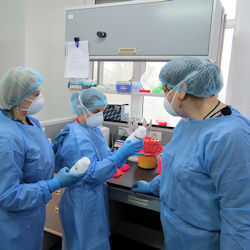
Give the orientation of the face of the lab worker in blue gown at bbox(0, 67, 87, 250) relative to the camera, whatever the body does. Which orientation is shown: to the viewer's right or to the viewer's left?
to the viewer's right

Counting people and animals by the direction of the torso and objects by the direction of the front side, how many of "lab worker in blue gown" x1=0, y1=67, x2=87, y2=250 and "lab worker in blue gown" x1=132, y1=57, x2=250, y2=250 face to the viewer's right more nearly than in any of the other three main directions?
1

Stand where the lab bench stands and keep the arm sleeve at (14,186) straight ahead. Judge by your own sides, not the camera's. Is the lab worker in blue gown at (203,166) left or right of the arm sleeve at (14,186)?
left

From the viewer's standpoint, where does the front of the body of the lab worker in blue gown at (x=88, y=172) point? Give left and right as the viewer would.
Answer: facing the viewer and to the right of the viewer

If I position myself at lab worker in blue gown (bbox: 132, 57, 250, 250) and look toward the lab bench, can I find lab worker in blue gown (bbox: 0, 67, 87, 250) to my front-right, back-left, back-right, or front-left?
front-left

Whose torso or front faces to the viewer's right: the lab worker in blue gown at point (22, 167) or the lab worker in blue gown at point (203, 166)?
the lab worker in blue gown at point (22, 167)

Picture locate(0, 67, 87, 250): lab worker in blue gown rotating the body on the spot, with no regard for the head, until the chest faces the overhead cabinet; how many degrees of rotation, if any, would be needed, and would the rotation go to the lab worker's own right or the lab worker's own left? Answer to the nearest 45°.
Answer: approximately 45° to the lab worker's own left

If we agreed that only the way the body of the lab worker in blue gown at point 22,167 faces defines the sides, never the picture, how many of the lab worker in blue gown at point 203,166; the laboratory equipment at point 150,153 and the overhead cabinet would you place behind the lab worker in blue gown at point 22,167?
0

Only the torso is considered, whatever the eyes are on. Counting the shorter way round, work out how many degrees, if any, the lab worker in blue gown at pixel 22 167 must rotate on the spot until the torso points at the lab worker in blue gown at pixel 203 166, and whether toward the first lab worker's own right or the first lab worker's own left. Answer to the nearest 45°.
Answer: approximately 45° to the first lab worker's own right

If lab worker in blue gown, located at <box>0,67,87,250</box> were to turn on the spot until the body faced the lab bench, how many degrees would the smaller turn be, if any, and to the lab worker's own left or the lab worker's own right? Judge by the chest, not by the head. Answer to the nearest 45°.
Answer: approximately 45° to the lab worker's own left

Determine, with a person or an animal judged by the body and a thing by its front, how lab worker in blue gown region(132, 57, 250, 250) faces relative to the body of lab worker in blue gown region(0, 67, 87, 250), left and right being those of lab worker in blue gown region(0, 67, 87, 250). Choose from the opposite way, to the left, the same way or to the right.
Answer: the opposite way

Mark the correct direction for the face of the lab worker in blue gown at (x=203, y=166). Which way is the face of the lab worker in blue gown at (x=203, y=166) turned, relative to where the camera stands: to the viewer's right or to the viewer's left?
to the viewer's left

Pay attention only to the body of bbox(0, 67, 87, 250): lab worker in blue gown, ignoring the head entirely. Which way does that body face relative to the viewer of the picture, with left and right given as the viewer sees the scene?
facing to the right of the viewer

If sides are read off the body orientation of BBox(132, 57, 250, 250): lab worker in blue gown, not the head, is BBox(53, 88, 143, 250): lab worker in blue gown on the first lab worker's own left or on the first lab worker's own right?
on the first lab worker's own right
